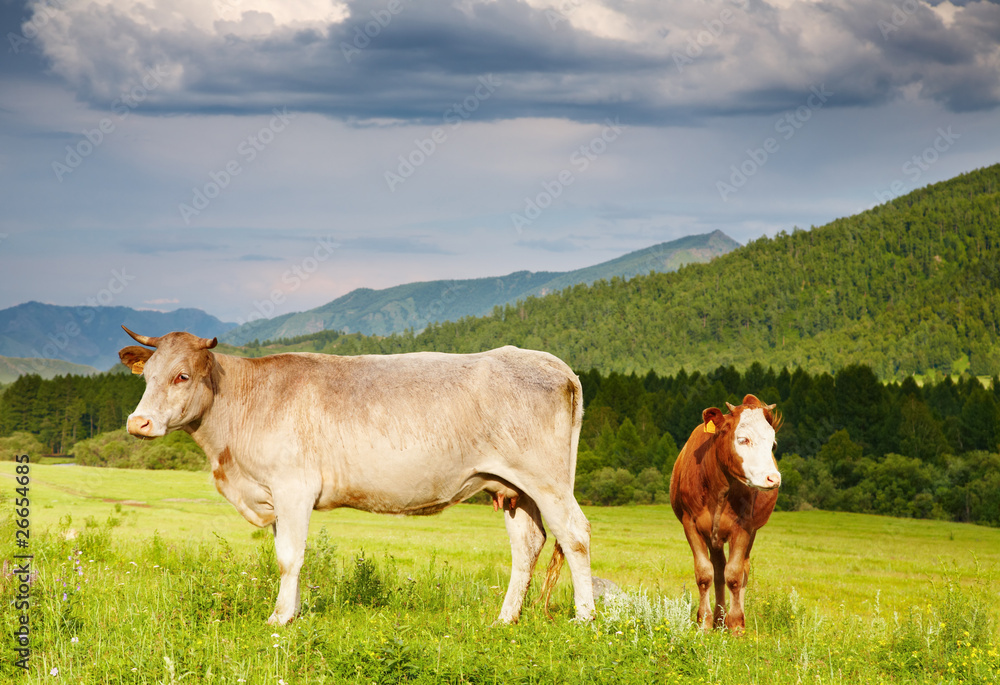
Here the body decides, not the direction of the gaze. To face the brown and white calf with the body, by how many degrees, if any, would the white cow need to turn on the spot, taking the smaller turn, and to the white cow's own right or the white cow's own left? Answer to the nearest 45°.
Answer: approximately 180°

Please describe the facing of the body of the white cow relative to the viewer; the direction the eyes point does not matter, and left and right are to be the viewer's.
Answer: facing to the left of the viewer

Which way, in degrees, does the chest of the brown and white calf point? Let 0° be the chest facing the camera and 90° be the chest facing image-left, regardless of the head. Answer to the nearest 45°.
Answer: approximately 0°

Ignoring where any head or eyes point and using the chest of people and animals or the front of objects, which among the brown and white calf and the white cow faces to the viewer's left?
the white cow

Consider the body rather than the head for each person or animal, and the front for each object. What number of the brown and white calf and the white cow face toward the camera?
1

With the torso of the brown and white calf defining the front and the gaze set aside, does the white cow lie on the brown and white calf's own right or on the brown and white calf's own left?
on the brown and white calf's own right
